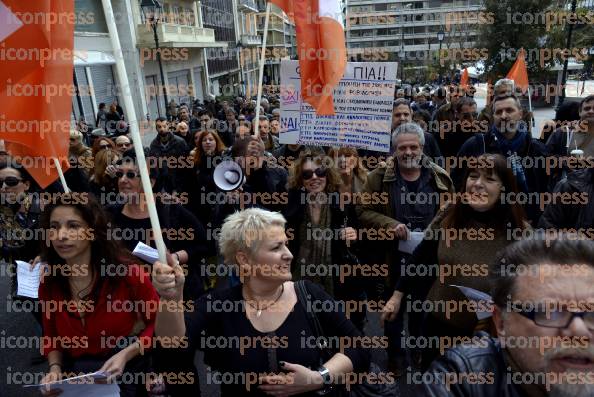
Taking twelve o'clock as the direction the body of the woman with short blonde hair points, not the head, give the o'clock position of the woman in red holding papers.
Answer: The woman in red holding papers is roughly at 4 o'clock from the woman with short blonde hair.

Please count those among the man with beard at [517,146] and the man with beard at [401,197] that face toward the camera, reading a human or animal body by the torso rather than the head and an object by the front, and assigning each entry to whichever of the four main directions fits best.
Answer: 2

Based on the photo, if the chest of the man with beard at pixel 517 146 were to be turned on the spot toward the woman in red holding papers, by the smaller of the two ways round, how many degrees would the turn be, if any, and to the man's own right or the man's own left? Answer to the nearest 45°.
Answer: approximately 45° to the man's own right

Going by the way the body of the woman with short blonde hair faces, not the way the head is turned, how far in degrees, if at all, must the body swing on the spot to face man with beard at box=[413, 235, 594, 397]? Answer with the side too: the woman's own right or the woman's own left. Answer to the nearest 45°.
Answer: approximately 45° to the woman's own left

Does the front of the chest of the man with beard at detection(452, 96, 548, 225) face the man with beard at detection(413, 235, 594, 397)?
yes

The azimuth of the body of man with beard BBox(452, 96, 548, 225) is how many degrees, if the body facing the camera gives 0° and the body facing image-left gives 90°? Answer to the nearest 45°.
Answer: approximately 0°

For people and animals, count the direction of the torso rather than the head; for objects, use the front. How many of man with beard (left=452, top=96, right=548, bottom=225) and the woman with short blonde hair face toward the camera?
2
